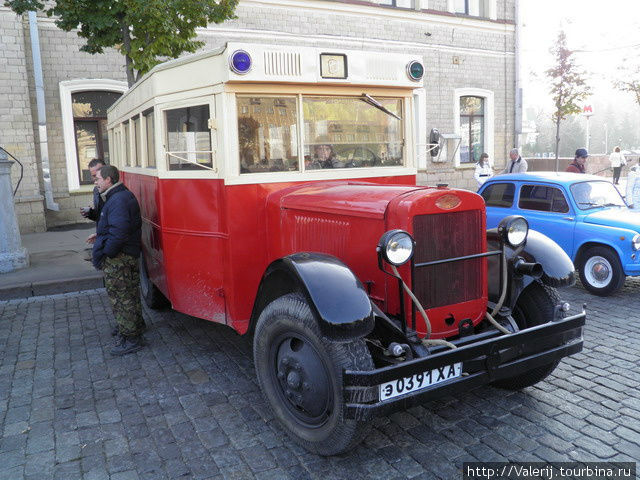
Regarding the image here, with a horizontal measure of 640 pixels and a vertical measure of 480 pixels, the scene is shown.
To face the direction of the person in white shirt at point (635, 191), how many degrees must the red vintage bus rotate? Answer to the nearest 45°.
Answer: approximately 90° to its left

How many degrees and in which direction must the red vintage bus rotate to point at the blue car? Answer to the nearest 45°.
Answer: approximately 90° to its left

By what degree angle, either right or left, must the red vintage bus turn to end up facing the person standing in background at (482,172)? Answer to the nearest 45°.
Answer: approximately 135° to its left

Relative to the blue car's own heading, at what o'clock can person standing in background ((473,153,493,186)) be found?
The person standing in background is roughly at 7 o'clock from the blue car.

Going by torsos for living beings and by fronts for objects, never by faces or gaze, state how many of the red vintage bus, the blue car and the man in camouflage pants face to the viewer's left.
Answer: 1

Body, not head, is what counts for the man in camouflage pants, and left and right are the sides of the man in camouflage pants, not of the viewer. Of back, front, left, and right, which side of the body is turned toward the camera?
left

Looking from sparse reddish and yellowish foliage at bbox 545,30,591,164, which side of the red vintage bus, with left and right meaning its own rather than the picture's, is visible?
left

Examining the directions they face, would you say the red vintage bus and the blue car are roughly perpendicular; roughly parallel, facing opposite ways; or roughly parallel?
roughly parallel

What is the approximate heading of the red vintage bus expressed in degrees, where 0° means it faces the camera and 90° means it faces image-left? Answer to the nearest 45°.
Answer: approximately 315°

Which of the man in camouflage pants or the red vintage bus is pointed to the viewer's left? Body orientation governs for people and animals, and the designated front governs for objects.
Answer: the man in camouflage pants
